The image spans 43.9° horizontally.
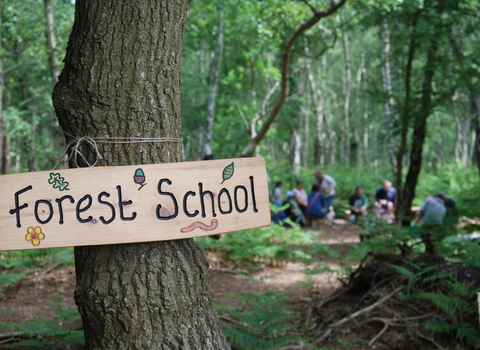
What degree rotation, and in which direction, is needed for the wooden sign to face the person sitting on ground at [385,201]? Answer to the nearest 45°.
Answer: approximately 135° to its left

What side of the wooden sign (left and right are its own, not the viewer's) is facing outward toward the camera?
front

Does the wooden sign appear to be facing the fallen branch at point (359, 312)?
no

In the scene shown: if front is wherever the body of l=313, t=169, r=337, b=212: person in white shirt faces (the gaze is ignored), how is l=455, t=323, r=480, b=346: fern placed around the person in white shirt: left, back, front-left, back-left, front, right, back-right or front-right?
left

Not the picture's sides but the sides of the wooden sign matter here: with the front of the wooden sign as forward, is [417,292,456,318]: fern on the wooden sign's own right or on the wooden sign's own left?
on the wooden sign's own left

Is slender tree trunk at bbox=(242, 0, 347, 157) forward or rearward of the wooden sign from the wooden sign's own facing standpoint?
rearward

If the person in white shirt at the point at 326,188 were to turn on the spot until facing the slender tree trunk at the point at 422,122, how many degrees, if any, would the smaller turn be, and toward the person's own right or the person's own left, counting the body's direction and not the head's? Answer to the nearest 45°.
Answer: approximately 135° to the person's own left
